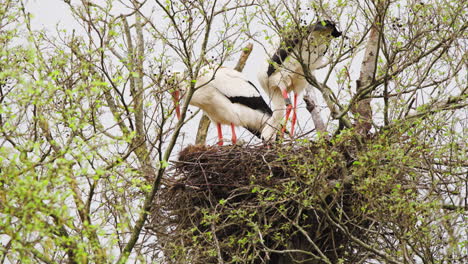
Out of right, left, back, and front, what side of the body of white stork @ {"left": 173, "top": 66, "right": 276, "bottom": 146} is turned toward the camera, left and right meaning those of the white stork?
left

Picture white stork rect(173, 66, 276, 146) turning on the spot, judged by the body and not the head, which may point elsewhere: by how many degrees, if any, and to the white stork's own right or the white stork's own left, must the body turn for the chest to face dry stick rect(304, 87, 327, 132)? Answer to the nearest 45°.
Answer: approximately 135° to the white stork's own left
